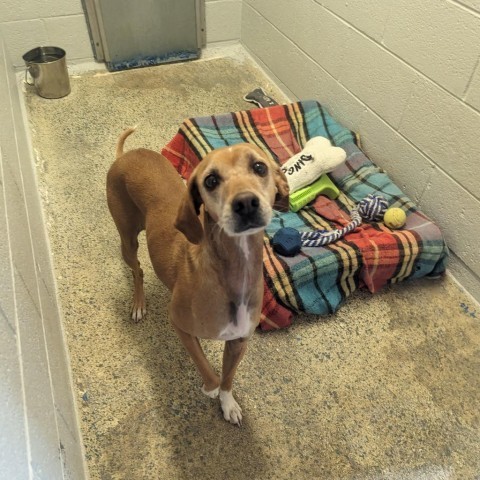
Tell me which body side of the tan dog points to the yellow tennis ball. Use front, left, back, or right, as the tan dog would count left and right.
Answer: left

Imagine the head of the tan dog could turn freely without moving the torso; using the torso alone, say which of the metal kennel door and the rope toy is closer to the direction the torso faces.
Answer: the rope toy

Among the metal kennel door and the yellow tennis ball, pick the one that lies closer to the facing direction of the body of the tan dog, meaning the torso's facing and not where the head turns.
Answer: the yellow tennis ball

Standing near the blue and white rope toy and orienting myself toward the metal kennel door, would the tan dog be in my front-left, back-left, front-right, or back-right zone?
back-left

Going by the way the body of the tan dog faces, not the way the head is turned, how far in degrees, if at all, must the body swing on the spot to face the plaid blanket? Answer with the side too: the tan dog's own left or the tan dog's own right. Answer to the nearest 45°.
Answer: approximately 90° to the tan dog's own left

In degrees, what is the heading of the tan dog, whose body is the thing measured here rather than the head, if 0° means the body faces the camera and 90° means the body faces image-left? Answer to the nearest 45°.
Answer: approximately 315°

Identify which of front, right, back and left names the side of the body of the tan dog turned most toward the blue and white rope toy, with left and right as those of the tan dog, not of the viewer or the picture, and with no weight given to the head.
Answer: left

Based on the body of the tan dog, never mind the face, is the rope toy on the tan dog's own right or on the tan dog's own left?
on the tan dog's own left

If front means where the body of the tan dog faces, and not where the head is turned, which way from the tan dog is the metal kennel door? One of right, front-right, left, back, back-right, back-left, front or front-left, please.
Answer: back-left
